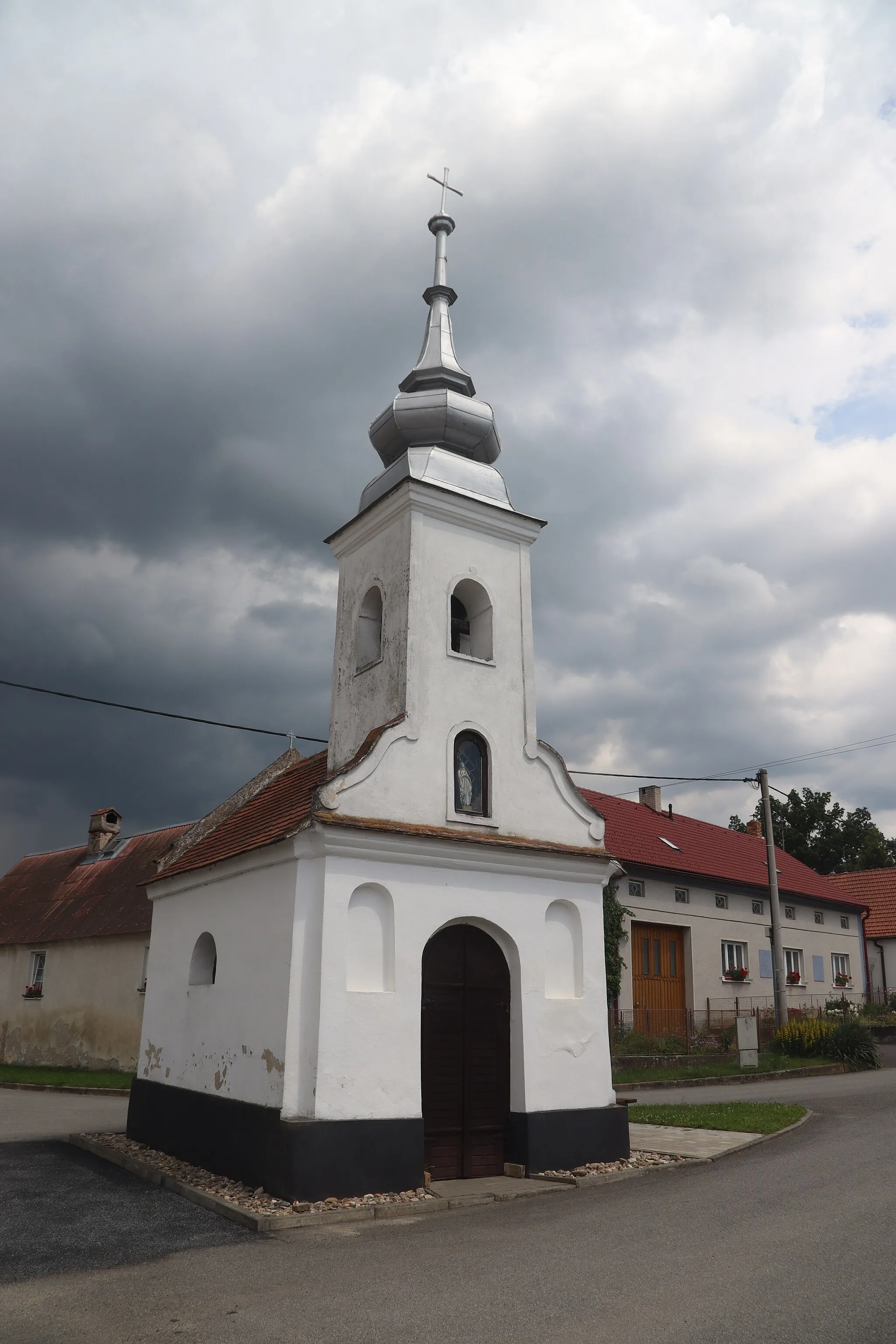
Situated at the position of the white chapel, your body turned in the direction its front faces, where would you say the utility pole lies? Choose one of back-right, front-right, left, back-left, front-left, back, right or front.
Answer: left

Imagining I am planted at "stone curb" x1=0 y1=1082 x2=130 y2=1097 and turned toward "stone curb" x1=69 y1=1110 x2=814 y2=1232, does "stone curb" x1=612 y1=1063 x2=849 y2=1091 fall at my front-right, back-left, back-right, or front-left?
front-left

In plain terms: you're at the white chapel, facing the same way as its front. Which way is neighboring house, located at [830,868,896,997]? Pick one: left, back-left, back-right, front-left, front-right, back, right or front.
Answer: left

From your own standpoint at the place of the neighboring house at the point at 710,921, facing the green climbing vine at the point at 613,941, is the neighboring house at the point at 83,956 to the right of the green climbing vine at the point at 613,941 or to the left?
right

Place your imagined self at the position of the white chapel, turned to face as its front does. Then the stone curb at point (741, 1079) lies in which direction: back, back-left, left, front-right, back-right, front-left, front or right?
left

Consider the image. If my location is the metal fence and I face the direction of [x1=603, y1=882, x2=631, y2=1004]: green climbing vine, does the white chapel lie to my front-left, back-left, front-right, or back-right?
front-left

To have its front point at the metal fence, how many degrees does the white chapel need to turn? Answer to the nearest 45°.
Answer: approximately 90° to its left

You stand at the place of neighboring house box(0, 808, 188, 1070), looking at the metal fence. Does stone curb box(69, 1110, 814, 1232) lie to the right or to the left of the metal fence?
right

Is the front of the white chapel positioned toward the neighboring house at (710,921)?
no
